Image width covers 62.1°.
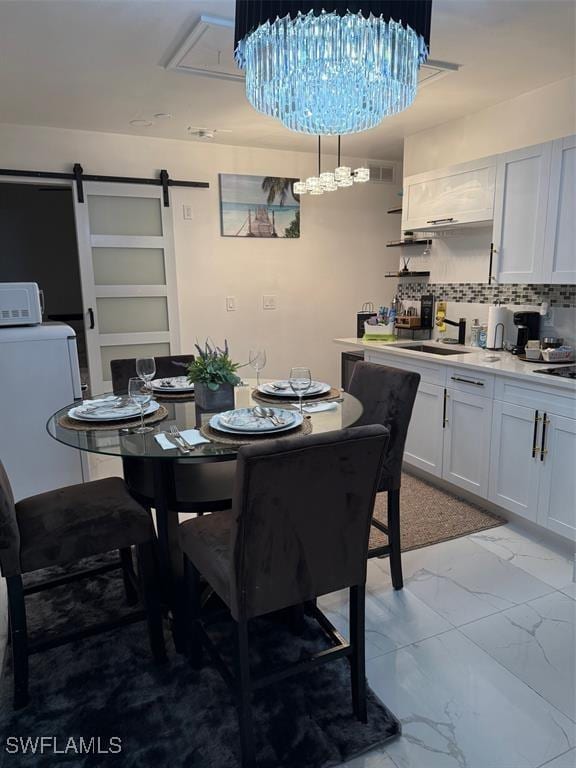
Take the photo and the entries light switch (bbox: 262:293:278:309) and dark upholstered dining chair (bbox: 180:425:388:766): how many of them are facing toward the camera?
1

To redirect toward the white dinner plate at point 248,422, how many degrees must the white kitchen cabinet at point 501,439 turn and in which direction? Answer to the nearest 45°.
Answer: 0° — it already faces it

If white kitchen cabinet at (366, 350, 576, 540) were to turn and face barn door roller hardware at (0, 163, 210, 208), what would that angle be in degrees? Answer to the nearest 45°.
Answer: approximately 45° to its right

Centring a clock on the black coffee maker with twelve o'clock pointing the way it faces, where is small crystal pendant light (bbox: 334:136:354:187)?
The small crystal pendant light is roughly at 1 o'clock from the black coffee maker.

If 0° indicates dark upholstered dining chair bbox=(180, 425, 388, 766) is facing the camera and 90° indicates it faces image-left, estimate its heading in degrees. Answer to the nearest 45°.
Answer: approximately 135°

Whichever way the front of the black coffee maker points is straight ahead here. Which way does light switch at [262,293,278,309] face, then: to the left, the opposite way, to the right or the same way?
to the left

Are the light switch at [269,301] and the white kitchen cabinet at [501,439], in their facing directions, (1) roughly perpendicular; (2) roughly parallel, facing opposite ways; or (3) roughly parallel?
roughly perpendicular
